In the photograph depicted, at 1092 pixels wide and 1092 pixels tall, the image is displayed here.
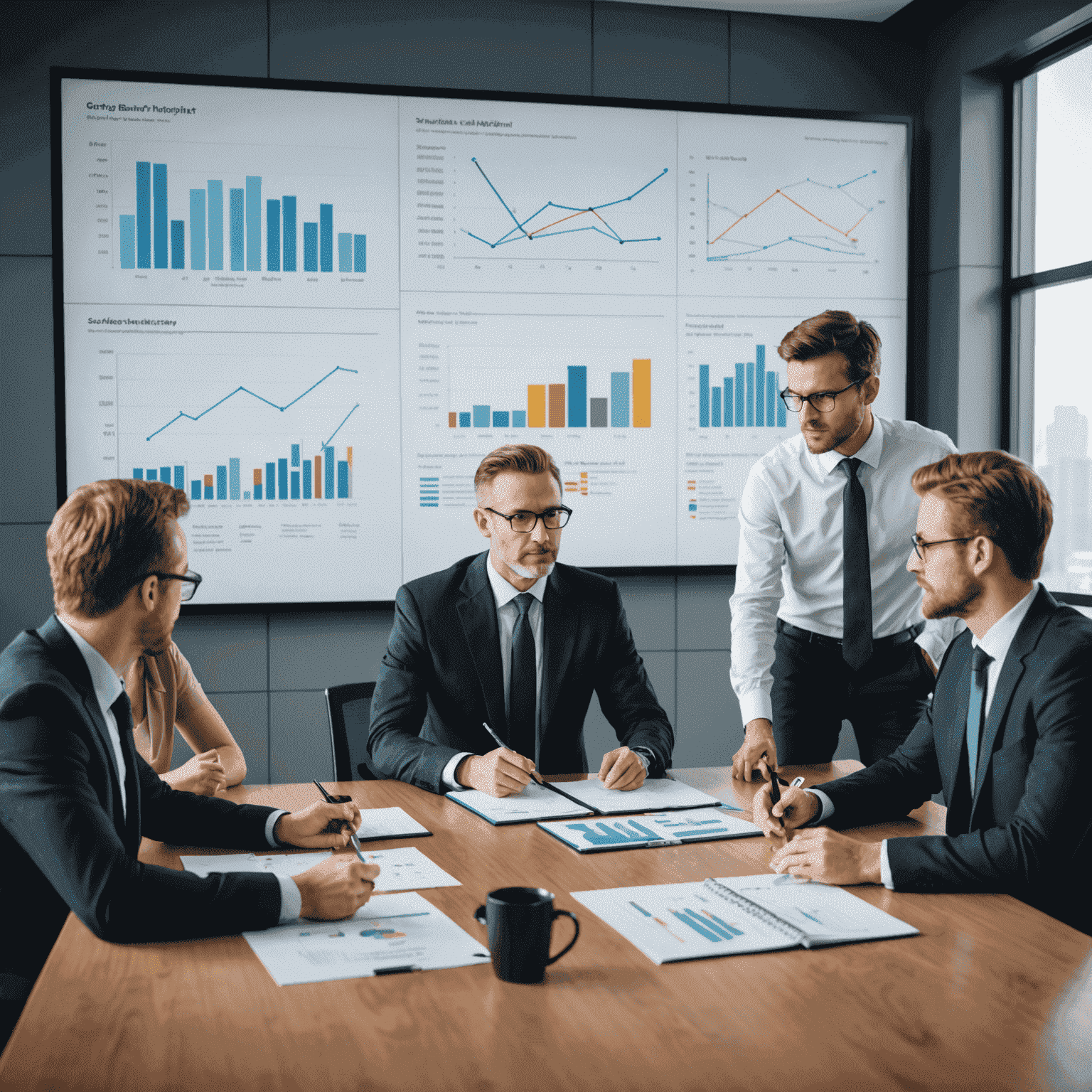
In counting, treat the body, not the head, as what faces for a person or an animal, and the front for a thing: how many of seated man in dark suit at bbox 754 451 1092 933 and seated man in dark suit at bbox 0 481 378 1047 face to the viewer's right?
1

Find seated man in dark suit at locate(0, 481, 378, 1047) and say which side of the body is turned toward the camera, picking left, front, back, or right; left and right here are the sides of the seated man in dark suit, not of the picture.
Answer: right

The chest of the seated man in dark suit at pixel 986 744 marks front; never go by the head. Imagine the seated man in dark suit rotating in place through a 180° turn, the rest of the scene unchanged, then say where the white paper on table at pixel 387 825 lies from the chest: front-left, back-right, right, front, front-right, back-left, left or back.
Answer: back-left

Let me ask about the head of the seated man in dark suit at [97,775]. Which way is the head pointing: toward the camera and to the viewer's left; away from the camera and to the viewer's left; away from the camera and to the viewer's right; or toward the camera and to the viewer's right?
away from the camera and to the viewer's right

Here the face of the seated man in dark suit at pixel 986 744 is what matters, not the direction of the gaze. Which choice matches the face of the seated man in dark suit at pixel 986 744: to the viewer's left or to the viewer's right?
to the viewer's left

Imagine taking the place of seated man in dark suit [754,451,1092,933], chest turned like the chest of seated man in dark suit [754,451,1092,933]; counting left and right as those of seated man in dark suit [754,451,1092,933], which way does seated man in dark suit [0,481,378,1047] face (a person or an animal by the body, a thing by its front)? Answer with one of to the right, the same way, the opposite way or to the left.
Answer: the opposite way

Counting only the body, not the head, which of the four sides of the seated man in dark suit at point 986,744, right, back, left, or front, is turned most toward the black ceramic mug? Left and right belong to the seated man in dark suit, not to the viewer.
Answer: front

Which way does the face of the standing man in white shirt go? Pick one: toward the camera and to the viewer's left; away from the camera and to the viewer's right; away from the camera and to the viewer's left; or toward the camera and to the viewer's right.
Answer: toward the camera and to the viewer's left

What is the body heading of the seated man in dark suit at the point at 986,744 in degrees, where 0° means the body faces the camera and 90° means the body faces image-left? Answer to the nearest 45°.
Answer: approximately 45°

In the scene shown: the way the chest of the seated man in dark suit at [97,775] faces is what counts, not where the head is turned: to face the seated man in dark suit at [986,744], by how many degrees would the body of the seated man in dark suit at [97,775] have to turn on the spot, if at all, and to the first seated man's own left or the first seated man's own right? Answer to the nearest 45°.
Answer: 0° — they already face them

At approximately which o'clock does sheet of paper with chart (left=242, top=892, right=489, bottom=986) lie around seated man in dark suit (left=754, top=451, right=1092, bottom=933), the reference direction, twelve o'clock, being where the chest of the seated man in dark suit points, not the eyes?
The sheet of paper with chart is roughly at 12 o'clock from the seated man in dark suit.

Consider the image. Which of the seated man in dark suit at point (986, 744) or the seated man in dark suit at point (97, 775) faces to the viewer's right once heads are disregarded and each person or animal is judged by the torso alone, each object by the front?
the seated man in dark suit at point (97, 775)

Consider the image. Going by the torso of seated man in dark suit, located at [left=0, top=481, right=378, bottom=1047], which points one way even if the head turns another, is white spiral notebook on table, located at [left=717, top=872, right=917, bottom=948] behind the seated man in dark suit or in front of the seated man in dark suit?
in front
